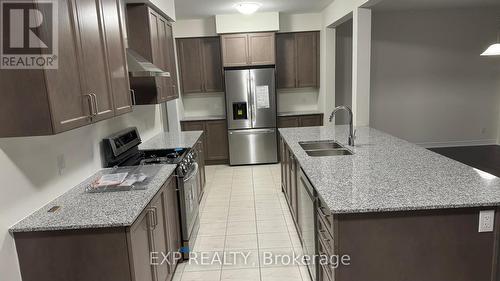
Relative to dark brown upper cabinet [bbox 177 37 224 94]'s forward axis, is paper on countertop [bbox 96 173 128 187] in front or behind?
in front

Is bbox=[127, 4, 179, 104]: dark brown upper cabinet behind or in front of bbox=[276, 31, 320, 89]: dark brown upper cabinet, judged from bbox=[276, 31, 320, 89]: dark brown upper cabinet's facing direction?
in front

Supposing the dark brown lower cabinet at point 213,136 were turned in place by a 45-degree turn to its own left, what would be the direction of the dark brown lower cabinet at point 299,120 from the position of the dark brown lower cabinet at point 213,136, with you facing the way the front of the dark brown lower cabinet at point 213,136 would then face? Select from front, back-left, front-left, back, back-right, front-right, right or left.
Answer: front-left

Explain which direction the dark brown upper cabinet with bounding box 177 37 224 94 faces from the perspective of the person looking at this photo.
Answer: facing the viewer

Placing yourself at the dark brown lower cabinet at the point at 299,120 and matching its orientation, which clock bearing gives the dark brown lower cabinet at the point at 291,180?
the dark brown lower cabinet at the point at 291,180 is roughly at 12 o'clock from the dark brown lower cabinet at the point at 299,120.

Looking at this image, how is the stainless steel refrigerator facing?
toward the camera

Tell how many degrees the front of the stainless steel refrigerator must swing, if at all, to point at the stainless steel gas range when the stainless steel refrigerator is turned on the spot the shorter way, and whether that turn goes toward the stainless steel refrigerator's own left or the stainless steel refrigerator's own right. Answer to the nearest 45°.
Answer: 0° — it already faces it

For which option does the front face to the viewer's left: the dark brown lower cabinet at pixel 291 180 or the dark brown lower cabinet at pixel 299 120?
the dark brown lower cabinet at pixel 291 180

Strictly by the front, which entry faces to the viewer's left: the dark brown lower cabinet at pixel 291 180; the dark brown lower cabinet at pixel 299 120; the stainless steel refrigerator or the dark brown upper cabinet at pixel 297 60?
the dark brown lower cabinet at pixel 291 180

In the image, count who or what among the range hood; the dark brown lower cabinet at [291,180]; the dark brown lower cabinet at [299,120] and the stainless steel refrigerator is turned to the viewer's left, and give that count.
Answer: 1

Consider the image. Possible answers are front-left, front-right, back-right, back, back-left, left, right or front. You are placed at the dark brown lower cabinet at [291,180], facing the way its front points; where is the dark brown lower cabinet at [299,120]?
right

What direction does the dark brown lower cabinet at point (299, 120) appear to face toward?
toward the camera

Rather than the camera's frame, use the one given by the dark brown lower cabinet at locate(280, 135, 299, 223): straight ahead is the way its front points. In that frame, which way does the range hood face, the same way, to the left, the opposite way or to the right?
the opposite way

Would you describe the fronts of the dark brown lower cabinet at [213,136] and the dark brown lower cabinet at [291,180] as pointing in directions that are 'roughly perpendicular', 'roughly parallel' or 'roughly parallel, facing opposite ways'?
roughly perpendicular

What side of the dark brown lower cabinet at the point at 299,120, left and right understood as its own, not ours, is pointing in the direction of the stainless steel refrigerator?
right

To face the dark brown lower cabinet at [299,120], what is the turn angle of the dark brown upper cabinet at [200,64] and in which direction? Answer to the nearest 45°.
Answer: approximately 90° to its left

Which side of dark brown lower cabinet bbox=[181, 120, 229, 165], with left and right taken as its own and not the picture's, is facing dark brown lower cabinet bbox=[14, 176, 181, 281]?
front

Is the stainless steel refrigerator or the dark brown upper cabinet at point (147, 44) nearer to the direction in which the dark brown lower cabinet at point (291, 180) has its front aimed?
the dark brown upper cabinet
